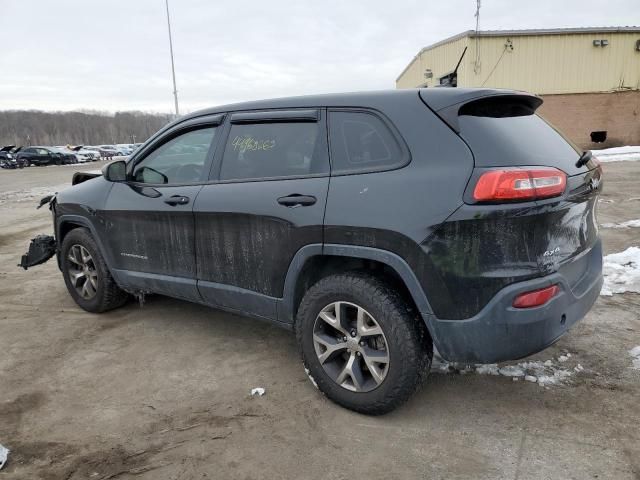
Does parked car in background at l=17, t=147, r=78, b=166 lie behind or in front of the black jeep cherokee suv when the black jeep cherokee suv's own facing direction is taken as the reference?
in front

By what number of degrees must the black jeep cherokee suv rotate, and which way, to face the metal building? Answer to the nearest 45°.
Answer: approximately 90° to its right

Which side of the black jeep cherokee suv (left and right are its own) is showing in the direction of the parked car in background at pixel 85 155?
front

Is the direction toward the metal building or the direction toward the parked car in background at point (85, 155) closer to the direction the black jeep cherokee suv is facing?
the parked car in background

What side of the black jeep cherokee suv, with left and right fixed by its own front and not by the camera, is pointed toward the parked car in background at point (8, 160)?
front

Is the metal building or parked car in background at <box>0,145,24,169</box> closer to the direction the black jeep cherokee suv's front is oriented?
the parked car in background

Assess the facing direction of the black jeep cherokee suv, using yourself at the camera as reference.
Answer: facing away from the viewer and to the left of the viewer
